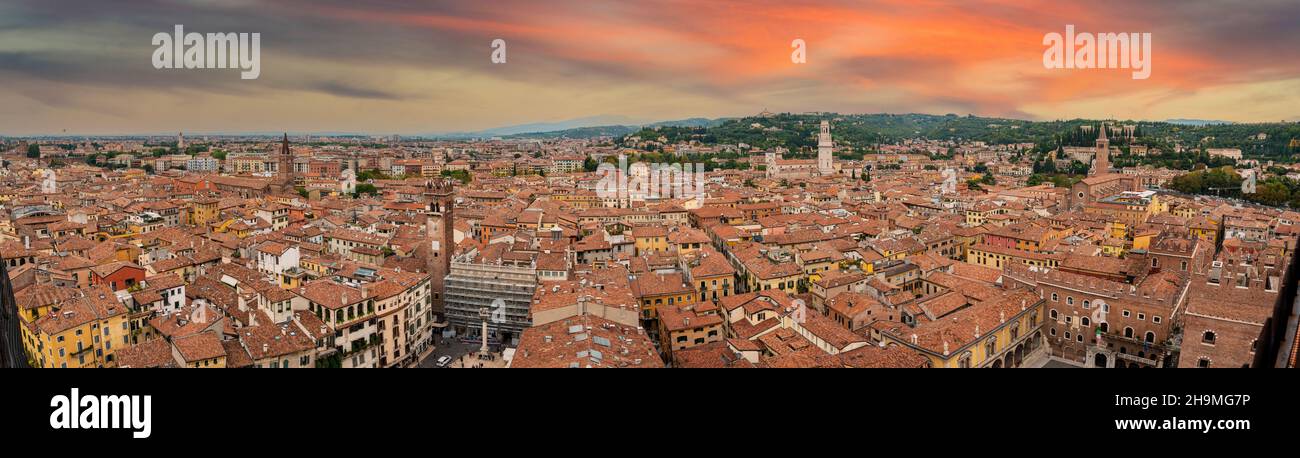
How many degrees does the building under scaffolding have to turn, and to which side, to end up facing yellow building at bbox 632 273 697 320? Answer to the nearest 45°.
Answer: approximately 90° to its left

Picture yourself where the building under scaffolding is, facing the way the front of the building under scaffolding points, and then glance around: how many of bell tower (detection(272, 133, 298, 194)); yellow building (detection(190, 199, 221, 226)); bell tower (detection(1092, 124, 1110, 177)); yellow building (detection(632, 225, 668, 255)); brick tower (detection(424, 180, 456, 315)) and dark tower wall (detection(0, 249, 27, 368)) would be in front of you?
1

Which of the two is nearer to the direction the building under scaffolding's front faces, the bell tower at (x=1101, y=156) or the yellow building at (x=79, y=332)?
the yellow building

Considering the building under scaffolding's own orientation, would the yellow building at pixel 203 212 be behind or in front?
behind

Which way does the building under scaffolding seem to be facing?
toward the camera

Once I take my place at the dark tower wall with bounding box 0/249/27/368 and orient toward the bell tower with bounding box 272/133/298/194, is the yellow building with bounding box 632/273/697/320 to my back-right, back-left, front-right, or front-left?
front-right
